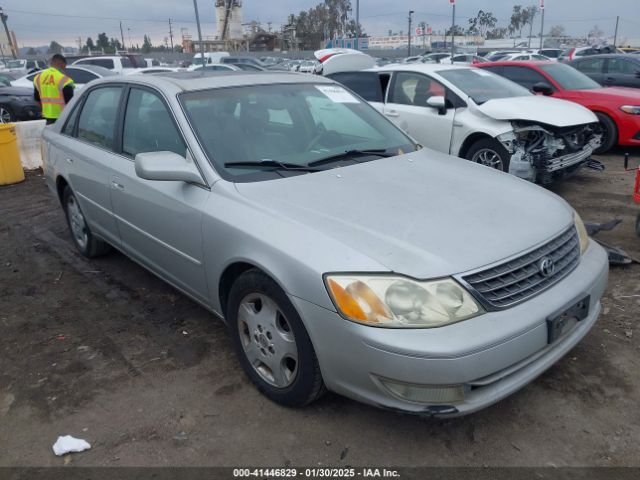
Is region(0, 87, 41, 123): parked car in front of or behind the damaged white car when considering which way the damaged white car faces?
behind

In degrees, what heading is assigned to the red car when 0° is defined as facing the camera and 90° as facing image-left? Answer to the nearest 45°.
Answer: approximately 315°

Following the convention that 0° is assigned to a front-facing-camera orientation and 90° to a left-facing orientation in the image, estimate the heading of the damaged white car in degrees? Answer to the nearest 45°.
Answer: approximately 315°

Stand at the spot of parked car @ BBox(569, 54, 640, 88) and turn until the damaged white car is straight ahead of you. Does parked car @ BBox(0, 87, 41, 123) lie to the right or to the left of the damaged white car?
right

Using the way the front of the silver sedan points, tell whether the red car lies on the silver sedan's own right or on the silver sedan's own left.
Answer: on the silver sedan's own left

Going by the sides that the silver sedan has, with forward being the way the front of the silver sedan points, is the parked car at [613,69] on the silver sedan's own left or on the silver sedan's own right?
on the silver sedan's own left

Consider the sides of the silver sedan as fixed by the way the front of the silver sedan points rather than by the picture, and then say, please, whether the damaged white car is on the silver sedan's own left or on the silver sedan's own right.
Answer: on the silver sedan's own left

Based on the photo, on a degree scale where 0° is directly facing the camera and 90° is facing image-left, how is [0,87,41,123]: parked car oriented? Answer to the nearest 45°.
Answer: approximately 315°

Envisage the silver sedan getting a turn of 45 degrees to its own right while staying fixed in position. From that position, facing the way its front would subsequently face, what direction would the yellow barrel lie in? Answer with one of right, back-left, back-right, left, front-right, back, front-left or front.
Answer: back-right

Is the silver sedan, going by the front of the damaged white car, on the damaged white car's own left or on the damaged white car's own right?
on the damaged white car's own right

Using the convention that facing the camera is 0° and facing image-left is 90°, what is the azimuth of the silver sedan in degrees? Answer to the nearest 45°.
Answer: approximately 315°
